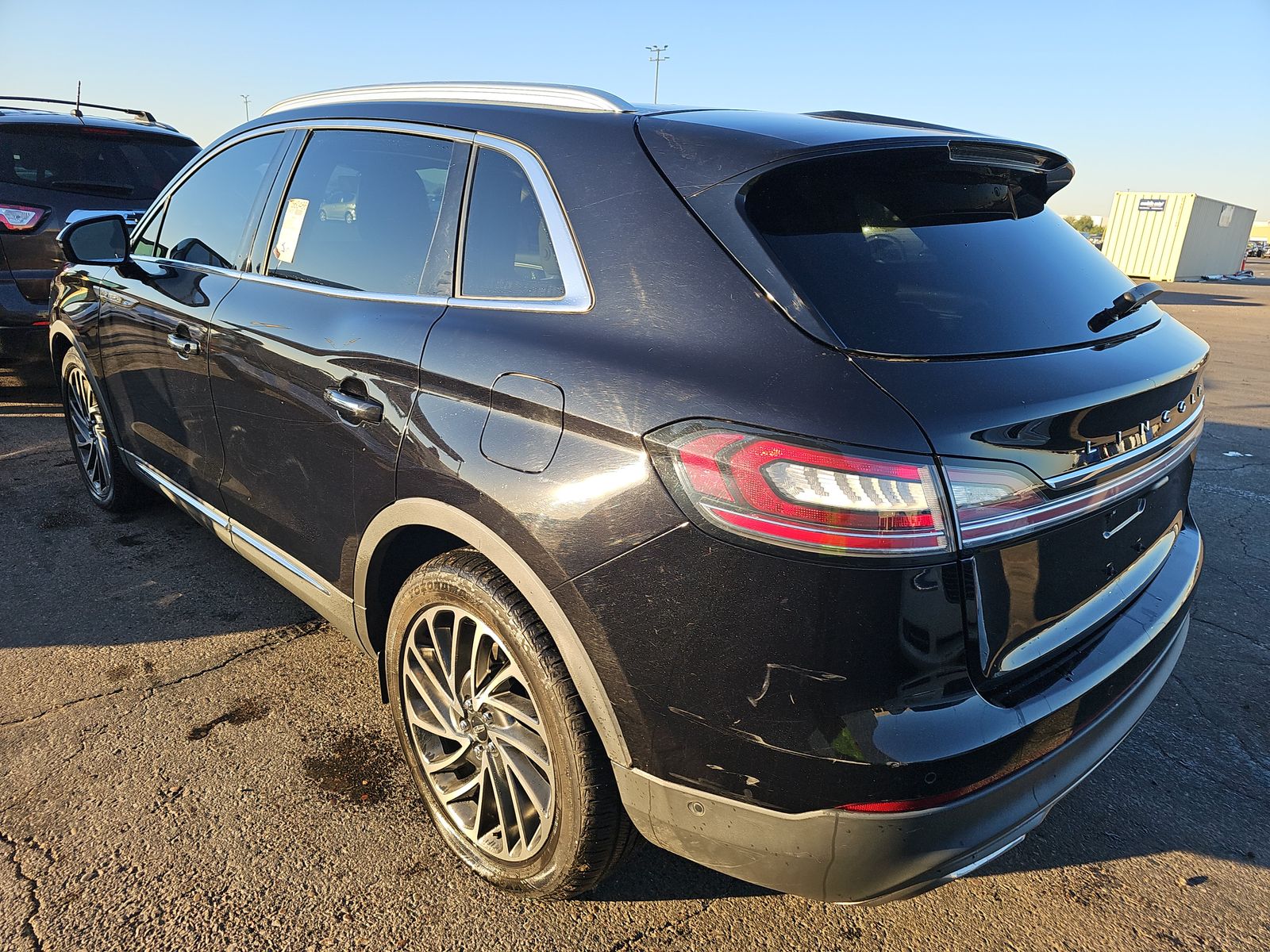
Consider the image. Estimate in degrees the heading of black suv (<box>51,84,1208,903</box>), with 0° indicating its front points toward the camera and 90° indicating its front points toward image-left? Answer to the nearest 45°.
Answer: approximately 135°

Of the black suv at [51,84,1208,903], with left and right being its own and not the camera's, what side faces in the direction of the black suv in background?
front

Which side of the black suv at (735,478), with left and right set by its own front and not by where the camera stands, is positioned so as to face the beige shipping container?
right
